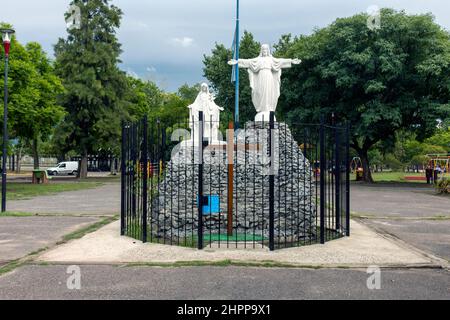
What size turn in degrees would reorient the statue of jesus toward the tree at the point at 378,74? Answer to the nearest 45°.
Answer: approximately 135° to its left

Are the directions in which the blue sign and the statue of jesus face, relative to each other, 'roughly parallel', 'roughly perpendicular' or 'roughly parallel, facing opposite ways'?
roughly parallel

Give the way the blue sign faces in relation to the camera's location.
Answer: facing the viewer

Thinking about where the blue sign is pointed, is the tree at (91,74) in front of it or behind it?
behind

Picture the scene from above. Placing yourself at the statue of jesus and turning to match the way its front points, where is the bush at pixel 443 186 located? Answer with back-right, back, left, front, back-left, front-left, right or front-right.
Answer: back-left

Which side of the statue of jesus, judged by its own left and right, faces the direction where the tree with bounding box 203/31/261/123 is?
back

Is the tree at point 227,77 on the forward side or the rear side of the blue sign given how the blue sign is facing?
on the rear side
